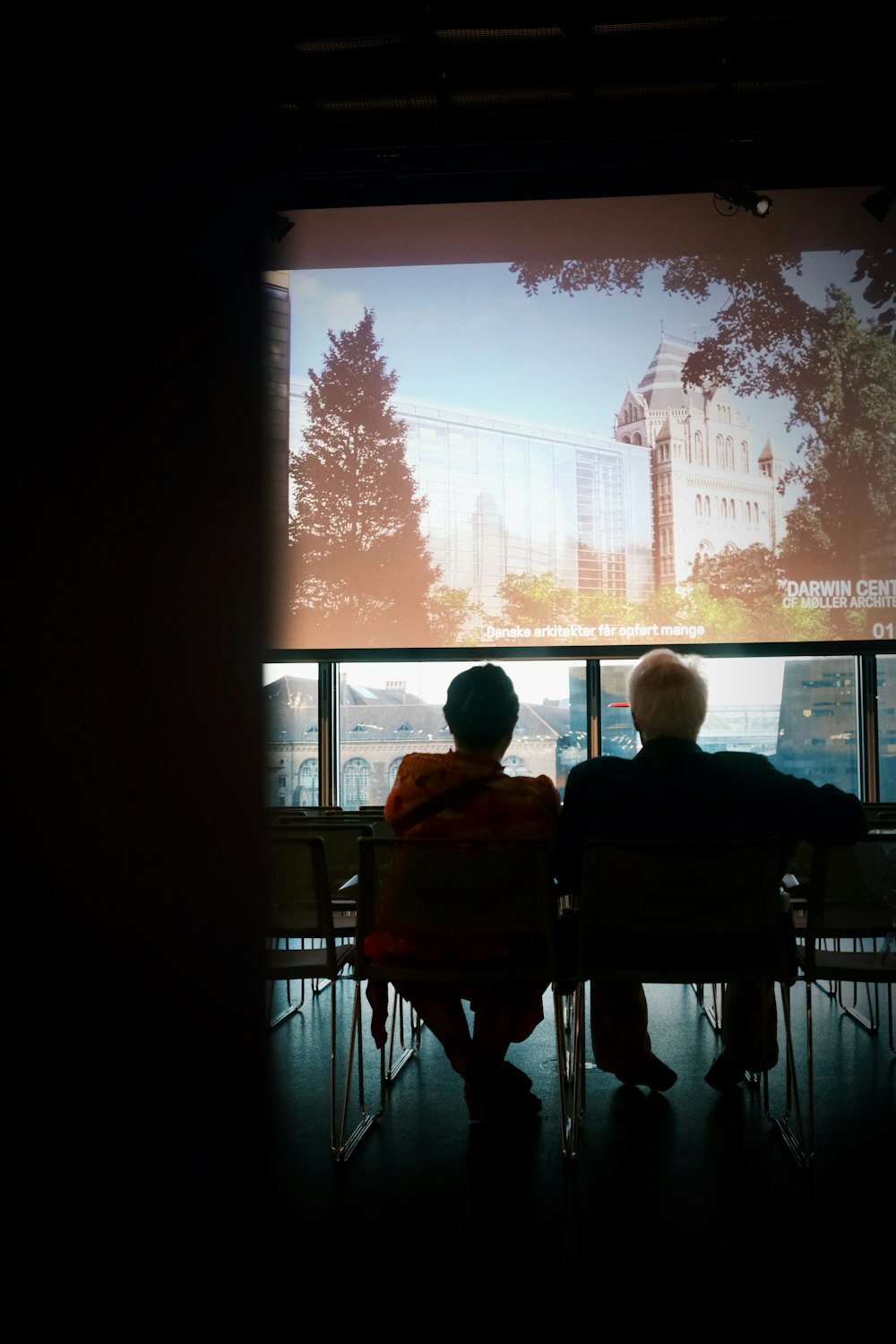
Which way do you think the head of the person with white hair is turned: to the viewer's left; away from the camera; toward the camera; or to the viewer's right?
away from the camera

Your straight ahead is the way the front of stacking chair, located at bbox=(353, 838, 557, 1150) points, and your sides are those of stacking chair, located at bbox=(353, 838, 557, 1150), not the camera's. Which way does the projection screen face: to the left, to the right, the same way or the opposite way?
the opposite way

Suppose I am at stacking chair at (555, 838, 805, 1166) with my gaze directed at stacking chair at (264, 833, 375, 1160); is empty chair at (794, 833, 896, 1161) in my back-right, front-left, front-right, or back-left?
back-right

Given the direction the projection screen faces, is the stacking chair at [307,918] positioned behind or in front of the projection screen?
in front

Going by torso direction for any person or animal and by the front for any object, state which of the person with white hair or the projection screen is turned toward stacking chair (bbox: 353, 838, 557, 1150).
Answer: the projection screen

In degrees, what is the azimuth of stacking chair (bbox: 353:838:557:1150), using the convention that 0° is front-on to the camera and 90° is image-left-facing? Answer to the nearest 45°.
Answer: approximately 180°

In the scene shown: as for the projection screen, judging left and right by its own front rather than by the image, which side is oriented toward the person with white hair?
front

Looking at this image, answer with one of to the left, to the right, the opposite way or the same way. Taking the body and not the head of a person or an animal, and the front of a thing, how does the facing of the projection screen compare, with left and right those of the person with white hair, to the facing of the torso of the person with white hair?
the opposite way

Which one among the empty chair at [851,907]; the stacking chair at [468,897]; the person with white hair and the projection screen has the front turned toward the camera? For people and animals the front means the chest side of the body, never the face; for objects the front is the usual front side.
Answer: the projection screen

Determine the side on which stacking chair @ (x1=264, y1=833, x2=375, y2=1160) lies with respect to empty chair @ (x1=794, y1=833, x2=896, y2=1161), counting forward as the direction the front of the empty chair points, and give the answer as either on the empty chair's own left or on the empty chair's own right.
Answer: on the empty chair's own left

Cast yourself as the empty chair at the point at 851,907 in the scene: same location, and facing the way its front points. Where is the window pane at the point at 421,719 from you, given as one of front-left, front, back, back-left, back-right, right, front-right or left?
front-left

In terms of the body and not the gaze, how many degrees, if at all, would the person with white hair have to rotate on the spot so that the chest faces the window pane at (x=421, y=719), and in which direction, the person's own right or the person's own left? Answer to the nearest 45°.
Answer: approximately 45° to the person's own left

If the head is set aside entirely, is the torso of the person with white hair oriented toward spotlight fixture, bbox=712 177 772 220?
yes

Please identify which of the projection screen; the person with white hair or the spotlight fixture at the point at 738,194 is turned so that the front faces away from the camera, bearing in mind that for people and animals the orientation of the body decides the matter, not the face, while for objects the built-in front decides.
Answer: the person with white hair

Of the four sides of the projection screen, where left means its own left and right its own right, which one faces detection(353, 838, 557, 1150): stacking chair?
front
